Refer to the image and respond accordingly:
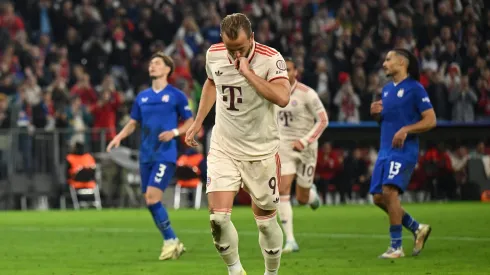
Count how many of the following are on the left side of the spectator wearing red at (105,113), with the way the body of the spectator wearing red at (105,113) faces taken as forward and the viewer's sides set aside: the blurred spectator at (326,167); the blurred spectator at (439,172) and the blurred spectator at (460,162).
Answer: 3

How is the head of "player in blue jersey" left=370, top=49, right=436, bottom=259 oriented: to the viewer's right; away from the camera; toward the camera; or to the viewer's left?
to the viewer's left

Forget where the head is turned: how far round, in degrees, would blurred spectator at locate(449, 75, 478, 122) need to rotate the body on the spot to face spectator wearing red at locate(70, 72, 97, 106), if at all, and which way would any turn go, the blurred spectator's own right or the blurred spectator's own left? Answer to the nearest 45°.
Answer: approximately 90° to the blurred spectator's own right

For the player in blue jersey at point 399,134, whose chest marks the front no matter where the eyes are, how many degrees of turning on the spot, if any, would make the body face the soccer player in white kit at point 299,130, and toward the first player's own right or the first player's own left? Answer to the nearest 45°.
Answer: approximately 90° to the first player's own right

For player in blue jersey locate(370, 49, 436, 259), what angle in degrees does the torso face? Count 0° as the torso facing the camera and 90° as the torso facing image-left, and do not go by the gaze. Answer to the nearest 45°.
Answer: approximately 45°

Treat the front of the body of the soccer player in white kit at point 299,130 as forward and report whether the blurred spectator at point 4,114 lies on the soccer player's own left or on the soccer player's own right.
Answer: on the soccer player's own right

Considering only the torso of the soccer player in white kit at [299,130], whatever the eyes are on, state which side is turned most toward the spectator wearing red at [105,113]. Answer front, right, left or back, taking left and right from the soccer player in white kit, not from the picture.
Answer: right

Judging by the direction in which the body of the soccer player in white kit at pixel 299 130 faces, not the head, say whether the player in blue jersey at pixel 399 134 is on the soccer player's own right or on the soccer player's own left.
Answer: on the soccer player's own left

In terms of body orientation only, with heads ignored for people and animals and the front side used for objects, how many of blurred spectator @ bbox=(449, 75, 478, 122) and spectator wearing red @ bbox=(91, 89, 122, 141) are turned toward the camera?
2

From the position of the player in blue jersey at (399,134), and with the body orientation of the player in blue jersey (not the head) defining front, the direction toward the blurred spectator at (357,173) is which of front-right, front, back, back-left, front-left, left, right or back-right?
back-right
